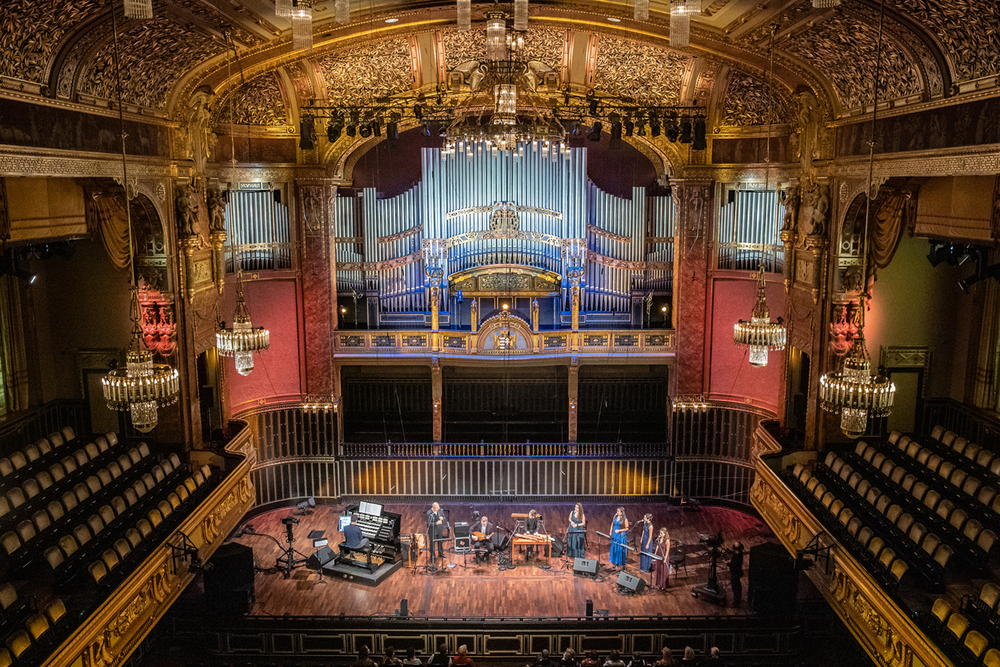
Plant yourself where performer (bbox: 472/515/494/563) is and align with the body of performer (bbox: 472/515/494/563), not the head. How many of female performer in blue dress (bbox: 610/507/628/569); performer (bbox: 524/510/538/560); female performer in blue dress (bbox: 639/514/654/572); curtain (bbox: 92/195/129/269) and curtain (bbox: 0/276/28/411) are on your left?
3

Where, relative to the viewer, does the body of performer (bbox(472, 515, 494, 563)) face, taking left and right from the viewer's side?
facing the viewer

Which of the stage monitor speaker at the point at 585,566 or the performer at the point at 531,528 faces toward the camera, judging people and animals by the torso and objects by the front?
the performer

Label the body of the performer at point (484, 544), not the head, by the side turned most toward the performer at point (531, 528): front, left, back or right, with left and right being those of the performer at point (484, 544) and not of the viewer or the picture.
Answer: left

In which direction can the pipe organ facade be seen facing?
toward the camera

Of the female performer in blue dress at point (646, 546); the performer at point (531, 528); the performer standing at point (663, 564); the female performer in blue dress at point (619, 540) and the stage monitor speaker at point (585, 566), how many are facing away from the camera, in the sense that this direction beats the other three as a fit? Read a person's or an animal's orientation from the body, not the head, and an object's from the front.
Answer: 1

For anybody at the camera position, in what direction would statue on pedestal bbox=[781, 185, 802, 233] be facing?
facing the viewer and to the left of the viewer

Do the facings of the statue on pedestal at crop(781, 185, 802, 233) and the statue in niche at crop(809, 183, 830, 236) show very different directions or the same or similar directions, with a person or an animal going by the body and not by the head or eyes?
same or similar directions

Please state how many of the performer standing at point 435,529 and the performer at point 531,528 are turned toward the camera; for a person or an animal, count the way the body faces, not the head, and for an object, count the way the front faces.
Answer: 2

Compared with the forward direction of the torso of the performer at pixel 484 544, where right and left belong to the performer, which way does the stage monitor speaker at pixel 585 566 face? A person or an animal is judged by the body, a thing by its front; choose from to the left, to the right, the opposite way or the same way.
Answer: the opposite way

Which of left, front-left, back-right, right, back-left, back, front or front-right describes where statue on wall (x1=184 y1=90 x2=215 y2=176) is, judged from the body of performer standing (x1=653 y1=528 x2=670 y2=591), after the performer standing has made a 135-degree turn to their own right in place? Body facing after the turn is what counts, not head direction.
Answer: left

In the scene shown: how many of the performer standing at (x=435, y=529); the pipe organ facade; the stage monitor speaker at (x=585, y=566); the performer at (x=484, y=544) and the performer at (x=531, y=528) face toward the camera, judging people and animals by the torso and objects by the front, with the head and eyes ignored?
4

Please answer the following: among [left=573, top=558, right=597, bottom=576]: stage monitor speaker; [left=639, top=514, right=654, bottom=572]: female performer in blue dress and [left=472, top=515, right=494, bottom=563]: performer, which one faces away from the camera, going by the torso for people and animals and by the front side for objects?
the stage monitor speaker

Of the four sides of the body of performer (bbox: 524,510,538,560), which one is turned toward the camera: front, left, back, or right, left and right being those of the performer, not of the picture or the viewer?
front

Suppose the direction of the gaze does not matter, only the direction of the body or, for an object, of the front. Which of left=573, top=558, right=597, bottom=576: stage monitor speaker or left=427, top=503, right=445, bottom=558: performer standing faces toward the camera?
the performer standing

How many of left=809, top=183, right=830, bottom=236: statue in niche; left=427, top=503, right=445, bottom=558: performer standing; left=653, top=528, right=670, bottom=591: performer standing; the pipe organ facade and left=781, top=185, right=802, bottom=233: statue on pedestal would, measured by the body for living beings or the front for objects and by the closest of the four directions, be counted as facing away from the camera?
0
